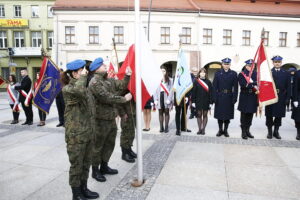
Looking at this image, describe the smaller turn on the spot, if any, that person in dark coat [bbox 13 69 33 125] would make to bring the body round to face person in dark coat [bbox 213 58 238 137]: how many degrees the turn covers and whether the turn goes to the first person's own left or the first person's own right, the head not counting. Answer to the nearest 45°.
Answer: approximately 135° to the first person's own left

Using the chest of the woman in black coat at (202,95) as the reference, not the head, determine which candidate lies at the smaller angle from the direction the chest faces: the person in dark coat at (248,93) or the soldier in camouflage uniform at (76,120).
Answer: the soldier in camouflage uniform

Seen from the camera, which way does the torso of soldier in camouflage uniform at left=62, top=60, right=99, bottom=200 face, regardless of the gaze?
to the viewer's right

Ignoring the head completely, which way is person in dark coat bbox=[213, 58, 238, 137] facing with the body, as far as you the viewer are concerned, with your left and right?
facing the viewer

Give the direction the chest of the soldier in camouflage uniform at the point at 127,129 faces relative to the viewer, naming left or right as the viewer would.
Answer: facing the viewer and to the right of the viewer

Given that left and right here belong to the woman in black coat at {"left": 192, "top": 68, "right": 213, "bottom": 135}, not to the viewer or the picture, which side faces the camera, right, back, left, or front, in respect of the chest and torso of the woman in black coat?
front

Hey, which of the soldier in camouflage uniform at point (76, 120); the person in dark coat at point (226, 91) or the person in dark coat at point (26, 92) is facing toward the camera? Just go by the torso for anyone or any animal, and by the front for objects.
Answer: the person in dark coat at point (226, 91)

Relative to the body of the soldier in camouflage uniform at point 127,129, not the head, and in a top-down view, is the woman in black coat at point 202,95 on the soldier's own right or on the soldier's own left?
on the soldier's own left

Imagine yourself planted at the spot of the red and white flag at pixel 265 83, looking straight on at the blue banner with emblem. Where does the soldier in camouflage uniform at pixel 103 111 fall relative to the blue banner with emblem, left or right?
left

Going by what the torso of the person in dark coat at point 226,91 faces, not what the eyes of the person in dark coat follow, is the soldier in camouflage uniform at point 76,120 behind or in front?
in front

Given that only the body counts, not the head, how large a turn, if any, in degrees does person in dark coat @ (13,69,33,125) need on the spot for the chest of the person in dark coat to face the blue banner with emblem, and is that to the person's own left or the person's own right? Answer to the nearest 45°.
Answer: approximately 90° to the person's own left
